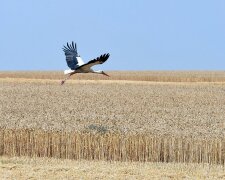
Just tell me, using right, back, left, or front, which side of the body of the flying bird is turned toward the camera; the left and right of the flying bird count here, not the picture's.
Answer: right
